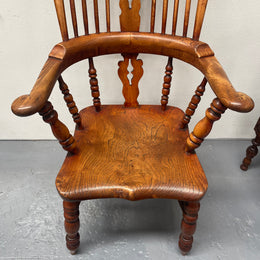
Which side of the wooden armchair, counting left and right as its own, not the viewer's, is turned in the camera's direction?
front
